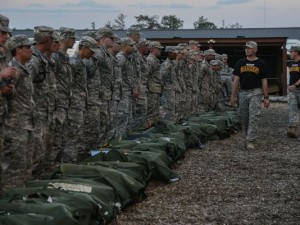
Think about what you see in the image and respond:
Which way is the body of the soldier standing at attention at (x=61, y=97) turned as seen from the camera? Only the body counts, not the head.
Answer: to the viewer's right

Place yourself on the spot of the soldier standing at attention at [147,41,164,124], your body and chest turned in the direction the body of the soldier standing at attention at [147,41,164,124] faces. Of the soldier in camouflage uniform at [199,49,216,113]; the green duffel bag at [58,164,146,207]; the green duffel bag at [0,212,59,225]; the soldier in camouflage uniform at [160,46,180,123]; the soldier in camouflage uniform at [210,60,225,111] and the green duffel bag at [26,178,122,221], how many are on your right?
3

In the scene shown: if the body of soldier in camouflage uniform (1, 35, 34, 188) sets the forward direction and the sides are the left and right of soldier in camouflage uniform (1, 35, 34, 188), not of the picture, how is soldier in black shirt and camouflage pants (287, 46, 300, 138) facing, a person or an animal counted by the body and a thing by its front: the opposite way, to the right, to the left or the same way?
the opposite way

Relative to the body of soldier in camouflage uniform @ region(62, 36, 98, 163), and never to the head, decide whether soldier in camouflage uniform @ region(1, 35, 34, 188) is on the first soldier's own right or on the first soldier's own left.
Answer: on the first soldier's own right

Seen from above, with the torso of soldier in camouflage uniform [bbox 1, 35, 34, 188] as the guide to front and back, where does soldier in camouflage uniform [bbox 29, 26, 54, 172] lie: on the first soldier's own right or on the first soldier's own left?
on the first soldier's own left

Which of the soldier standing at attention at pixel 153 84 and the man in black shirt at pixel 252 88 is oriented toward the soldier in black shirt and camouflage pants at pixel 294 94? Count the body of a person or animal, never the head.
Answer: the soldier standing at attention

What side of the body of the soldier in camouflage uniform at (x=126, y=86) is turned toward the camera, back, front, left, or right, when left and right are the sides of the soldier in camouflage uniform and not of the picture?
right

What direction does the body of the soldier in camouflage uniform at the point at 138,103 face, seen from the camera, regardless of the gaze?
to the viewer's right

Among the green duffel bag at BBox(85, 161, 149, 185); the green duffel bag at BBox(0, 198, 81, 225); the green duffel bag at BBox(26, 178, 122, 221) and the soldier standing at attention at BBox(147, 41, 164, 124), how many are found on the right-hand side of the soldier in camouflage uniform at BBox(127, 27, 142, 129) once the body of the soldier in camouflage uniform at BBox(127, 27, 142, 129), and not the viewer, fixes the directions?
3

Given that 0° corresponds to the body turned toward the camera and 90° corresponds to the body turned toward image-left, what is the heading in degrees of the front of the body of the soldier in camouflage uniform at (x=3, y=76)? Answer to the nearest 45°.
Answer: approximately 270°

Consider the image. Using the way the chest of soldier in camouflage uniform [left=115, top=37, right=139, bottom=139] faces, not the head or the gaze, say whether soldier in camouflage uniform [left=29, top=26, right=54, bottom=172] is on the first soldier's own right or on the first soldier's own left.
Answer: on the first soldier's own right

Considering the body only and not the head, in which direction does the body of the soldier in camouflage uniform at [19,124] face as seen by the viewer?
to the viewer's right

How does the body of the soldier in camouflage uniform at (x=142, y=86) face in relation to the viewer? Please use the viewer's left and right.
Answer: facing to the right of the viewer

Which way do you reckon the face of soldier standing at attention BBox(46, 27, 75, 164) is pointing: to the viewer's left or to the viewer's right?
to the viewer's right

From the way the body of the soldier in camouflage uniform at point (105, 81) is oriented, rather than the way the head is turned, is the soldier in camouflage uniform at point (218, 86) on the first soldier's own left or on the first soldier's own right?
on the first soldier's own left

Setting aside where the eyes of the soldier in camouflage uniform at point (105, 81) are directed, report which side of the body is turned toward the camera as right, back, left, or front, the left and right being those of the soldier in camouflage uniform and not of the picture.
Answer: right

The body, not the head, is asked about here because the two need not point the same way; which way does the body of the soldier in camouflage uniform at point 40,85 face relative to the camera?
to the viewer's right
